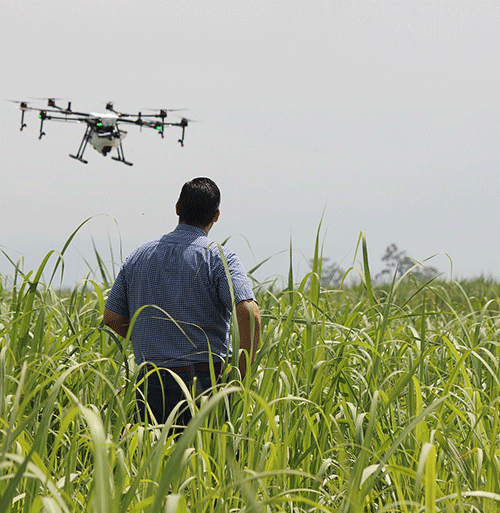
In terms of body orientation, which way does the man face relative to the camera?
away from the camera

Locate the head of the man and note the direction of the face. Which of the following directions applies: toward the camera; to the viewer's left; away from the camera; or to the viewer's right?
away from the camera
